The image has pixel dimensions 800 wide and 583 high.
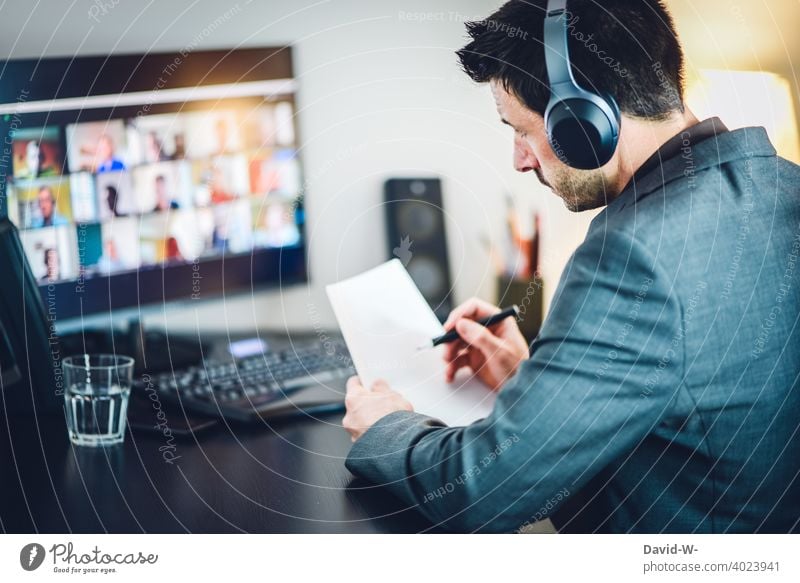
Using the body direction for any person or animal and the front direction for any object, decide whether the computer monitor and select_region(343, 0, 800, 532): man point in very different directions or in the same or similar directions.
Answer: very different directions

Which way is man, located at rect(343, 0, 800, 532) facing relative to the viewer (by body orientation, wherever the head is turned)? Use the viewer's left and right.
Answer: facing away from the viewer and to the left of the viewer

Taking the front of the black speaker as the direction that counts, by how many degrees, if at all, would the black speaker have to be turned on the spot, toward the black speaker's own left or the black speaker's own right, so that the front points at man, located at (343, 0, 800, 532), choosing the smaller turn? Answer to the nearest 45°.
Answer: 0° — it already faces them

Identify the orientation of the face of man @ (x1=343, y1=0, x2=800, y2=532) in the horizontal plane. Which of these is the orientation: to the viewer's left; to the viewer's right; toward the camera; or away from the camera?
to the viewer's left

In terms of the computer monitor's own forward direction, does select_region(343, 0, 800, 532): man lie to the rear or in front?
in front

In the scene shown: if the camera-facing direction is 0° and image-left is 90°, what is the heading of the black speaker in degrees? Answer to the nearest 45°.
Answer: approximately 0°

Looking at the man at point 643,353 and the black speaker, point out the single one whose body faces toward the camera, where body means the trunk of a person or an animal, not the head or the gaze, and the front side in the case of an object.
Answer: the black speaker

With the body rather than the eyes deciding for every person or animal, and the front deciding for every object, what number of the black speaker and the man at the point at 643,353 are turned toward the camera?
1

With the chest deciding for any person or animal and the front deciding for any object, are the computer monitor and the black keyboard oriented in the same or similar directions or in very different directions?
same or similar directions
